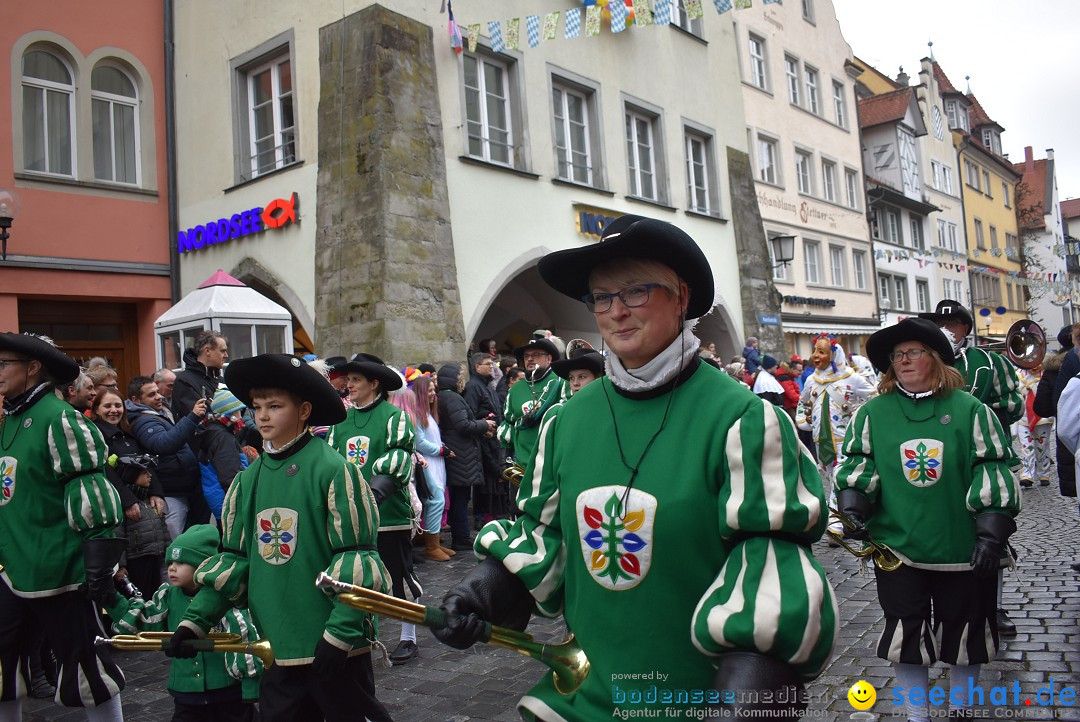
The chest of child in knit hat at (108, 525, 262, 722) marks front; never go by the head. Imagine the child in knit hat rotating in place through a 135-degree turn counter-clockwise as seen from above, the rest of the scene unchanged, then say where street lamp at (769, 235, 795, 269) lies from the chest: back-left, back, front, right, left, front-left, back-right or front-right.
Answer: front-left

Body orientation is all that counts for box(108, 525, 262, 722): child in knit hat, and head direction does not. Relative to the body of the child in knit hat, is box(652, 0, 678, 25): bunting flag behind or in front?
behind

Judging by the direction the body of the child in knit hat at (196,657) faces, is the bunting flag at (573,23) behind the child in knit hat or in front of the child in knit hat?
behind

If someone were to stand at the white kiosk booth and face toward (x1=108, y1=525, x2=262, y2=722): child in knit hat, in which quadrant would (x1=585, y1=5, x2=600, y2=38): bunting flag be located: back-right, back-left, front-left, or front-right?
back-left
